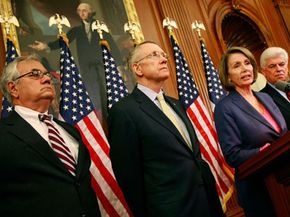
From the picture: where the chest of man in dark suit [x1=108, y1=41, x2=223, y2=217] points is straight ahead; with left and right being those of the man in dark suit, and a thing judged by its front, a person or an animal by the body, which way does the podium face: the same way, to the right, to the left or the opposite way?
the same way

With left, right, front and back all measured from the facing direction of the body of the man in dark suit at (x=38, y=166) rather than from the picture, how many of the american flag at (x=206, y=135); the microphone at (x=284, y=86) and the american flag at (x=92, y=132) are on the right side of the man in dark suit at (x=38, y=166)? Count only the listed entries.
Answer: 0

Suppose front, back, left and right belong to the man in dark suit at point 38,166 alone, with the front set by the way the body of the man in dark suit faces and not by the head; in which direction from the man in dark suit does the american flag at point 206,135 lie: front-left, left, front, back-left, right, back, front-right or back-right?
left

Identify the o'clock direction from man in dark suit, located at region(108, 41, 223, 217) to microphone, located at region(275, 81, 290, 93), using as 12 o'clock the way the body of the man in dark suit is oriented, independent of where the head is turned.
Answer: The microphone is roughly at 10 o'clock from the man in dark suit.

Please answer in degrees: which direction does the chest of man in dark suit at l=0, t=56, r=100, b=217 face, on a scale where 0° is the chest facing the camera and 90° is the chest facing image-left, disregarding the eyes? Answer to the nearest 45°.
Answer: approximately 315°

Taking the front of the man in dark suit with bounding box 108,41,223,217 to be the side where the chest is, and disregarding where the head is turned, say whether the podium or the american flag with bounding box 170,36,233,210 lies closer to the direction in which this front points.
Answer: the podium

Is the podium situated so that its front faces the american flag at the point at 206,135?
no

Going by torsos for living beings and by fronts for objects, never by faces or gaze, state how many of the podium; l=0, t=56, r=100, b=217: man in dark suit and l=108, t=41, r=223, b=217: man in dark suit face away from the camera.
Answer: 0

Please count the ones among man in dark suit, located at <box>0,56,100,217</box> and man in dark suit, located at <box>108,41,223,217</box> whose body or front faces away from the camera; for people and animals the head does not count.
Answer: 0

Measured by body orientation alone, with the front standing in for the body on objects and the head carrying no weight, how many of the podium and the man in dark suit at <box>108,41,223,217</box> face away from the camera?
0

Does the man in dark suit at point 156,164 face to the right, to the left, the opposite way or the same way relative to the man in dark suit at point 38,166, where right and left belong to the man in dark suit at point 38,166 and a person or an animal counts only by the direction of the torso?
the same way

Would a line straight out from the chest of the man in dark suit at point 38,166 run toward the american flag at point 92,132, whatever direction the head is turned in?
no

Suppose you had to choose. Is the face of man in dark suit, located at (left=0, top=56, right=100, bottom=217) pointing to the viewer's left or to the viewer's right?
to the viewer's right

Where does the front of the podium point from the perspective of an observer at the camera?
facing the viewer and to the right of the viewer

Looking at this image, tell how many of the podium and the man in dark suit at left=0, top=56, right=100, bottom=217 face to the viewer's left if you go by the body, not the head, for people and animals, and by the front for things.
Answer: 0
